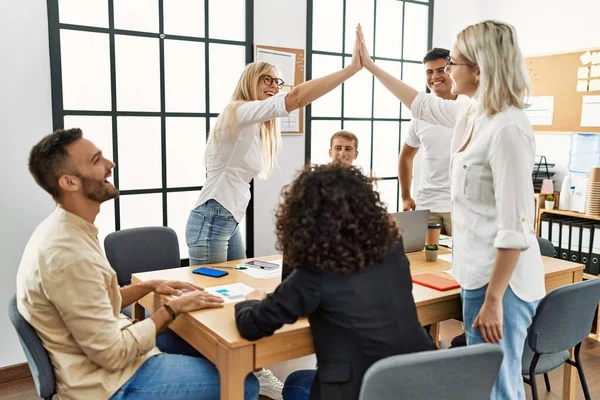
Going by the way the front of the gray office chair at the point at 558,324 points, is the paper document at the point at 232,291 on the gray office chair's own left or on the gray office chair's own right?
on the gray office chair's own left

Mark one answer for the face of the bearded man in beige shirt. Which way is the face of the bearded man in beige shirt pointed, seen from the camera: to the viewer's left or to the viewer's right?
to the viewer's right

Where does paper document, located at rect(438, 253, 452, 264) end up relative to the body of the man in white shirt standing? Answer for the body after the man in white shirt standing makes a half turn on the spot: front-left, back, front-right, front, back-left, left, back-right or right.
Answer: back

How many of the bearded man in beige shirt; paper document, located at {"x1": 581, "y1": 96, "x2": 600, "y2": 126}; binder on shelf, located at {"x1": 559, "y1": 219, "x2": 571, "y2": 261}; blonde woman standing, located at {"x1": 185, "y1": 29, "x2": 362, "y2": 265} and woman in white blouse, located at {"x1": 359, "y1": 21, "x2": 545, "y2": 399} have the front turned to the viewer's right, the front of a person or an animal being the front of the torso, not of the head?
2

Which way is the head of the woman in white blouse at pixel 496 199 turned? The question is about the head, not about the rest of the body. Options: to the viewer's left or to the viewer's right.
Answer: to the viewer's left

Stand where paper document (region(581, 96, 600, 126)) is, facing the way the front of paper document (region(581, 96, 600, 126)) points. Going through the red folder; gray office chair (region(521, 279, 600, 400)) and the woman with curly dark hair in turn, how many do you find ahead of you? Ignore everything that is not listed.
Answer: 3

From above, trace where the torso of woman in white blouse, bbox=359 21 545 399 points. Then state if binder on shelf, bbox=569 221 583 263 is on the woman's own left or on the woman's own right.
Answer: on the woman's own right

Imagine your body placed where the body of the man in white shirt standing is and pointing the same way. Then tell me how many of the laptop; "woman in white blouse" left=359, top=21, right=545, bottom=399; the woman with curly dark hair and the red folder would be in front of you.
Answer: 4

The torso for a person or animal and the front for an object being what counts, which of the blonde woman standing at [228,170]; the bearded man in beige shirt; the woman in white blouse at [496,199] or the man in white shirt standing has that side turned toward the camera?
the man in white shirt standing

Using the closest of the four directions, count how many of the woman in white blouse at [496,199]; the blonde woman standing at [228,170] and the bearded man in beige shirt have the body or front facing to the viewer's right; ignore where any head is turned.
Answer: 2

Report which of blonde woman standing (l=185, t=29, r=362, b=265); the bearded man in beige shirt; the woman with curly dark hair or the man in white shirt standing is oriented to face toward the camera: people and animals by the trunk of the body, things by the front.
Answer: the man in white shirt standing

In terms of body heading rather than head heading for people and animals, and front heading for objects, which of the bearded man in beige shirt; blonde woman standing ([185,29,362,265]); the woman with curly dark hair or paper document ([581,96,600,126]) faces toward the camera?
the paper document

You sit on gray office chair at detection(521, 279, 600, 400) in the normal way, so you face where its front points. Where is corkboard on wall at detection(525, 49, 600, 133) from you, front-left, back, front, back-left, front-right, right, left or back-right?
front-right

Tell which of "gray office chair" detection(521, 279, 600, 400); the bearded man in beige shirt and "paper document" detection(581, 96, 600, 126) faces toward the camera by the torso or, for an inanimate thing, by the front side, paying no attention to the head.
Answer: the paper document

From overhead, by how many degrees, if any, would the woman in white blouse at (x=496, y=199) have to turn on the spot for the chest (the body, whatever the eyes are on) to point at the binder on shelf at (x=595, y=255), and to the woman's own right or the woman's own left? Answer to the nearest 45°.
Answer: approximately 90° to the woman's own right

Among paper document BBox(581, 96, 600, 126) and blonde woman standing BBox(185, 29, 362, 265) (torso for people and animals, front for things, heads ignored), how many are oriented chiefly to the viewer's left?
0

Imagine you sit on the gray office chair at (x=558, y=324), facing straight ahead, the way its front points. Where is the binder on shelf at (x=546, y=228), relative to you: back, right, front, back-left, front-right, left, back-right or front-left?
front-right
